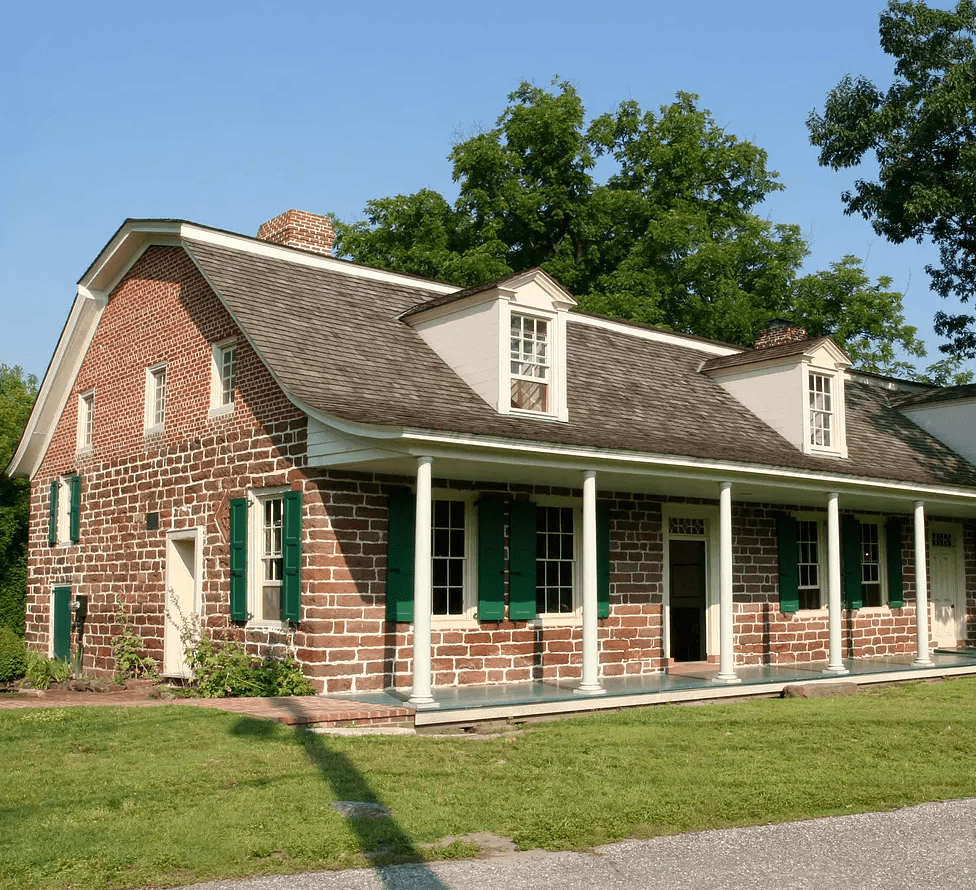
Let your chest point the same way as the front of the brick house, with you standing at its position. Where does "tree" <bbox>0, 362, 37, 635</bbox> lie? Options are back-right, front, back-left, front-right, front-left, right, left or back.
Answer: back

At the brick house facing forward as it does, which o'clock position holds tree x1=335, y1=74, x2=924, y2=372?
The tree is roughly at 8 o'clock from the brick house.

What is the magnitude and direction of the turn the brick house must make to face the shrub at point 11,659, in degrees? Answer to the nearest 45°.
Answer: approximately 135° to its right

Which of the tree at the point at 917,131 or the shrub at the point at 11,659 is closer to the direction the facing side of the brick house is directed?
the tree

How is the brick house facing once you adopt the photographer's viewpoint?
facing the viewer and to the right of the viewer
